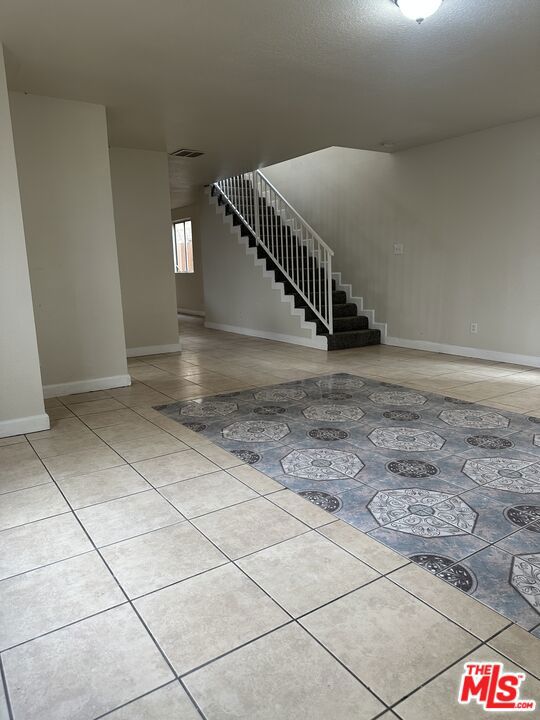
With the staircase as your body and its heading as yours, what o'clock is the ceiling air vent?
The ceiling air vent is roughly at 3 o'clock from the staircase.

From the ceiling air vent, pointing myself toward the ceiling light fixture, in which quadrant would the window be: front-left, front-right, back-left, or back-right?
back-left

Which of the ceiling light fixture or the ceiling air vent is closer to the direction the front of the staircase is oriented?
the ceiling light fixture

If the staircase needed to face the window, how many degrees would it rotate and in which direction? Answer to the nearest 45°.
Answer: approximately 180°

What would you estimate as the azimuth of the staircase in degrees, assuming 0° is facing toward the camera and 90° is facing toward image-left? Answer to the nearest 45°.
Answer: approximately 315°

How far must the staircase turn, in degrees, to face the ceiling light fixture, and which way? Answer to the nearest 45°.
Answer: approximately 45° to its right

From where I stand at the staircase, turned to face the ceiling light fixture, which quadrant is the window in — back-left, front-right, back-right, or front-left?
back-right
